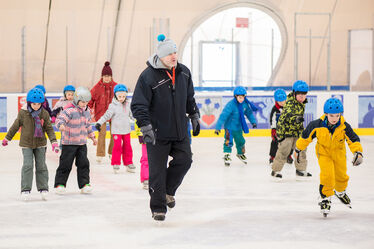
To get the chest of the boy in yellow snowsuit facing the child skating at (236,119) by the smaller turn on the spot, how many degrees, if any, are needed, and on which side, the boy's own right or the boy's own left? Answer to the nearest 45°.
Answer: approximately 180°

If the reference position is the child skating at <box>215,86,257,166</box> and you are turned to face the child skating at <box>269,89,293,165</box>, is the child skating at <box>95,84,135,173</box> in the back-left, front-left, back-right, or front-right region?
back-right

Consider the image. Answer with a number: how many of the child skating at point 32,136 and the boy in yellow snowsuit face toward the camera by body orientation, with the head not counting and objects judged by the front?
2

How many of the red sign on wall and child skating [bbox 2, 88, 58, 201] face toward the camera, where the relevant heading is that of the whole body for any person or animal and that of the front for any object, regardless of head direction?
2

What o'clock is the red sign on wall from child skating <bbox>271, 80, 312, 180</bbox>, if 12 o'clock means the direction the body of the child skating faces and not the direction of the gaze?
The red sign on wall is roughly at 7 o'clock from the child skating.

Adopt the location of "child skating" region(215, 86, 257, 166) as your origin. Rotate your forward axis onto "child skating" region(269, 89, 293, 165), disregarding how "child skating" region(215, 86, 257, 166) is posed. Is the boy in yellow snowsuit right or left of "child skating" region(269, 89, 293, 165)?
right

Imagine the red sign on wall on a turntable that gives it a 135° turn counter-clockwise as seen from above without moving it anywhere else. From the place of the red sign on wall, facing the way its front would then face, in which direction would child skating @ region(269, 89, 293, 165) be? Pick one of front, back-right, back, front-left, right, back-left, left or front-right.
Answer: back-right

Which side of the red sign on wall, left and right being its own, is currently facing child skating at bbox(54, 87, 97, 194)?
front

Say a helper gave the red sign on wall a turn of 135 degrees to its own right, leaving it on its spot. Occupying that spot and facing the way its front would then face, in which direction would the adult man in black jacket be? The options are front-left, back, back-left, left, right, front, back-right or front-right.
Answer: back-left

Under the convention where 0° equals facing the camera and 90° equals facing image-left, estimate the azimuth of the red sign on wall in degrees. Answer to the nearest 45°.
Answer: approximately 0°

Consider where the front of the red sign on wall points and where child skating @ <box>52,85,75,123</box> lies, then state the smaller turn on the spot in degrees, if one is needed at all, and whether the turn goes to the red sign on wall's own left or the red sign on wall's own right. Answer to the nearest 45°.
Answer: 0° — it already faces them

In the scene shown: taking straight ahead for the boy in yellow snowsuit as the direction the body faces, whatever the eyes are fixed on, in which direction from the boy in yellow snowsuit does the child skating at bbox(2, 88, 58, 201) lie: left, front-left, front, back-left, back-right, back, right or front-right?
right

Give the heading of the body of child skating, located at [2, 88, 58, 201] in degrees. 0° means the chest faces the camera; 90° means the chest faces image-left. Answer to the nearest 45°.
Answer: approximately 0°

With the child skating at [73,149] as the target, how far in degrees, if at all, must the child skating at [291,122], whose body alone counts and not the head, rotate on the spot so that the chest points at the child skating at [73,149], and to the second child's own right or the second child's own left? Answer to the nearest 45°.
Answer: approximately 90° to the second child's own right
